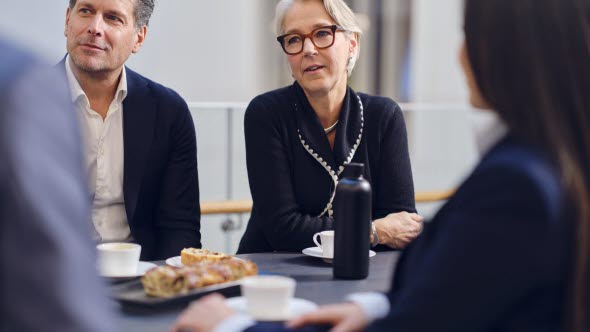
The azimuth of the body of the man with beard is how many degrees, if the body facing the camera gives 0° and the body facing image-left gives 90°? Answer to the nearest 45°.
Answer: approximately 45°

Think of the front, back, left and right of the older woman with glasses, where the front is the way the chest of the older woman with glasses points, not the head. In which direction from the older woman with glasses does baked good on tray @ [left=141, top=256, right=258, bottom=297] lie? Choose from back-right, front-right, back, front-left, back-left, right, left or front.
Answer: front

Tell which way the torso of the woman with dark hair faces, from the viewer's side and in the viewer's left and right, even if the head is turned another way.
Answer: facing away from the viewer and to the left of the viewer

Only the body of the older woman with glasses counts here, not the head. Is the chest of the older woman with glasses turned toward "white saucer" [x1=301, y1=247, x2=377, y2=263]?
yes

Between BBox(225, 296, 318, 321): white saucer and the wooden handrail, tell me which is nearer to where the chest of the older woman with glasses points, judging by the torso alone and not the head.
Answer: the white saucer

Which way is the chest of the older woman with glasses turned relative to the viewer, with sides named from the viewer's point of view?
facing the viewer

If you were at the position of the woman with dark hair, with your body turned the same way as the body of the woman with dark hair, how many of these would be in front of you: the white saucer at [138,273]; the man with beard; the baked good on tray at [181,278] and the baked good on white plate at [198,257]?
4

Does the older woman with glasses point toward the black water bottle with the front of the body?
yes

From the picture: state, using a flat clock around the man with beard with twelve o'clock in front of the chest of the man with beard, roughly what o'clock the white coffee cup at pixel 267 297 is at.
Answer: The white coffee cup is roughly at 10 o'clock from the man with beard.

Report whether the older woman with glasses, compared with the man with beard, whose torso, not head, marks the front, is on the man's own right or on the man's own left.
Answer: on the man's own left

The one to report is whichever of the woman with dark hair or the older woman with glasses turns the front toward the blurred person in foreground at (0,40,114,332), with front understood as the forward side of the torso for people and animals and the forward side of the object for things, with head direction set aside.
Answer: the older woman with glasses

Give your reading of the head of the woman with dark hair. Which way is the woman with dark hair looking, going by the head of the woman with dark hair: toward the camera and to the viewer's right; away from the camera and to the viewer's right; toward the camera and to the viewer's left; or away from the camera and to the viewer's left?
away from the camera and to the viewer's left

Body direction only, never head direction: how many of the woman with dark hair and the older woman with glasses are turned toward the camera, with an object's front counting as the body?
1

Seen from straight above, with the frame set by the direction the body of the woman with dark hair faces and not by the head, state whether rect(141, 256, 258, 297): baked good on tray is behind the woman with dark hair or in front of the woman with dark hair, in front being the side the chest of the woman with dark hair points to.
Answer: in front

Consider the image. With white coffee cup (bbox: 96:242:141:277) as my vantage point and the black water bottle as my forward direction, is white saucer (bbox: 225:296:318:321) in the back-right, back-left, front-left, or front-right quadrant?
front-right

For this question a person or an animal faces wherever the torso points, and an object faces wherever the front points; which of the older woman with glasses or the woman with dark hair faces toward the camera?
the older woman with glasses

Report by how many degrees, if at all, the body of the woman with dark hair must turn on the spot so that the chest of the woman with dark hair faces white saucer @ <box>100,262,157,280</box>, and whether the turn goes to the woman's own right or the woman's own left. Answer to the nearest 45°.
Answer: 0° — they already face it

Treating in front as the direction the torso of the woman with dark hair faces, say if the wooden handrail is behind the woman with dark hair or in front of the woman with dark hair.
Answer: in front
